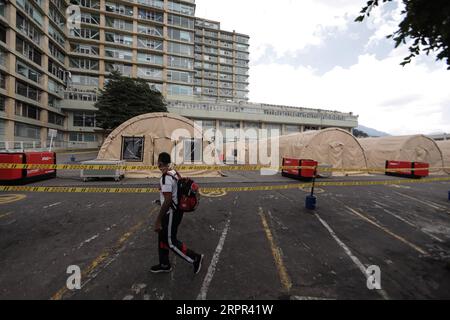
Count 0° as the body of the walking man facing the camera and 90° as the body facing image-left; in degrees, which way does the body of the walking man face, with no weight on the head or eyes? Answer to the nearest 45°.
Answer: approximately 90°

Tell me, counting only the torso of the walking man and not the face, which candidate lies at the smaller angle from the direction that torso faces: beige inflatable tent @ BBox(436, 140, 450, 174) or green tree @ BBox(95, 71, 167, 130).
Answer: the green tree

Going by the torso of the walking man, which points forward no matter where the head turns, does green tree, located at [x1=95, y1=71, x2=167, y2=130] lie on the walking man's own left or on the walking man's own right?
on the walking man's own right

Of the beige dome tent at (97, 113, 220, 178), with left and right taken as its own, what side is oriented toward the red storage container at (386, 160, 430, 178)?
left

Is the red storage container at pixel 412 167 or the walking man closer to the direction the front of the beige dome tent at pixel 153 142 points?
the walking man

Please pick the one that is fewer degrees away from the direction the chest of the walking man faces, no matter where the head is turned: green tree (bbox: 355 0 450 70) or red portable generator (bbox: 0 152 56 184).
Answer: the red portable generator

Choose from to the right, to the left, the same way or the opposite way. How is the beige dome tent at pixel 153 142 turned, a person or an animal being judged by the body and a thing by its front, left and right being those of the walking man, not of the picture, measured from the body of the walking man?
to the left

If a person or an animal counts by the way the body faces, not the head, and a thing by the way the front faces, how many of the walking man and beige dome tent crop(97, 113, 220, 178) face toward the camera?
1

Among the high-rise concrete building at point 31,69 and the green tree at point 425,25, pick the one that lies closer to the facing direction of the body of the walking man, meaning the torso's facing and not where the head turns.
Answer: the high-rise concrete building
